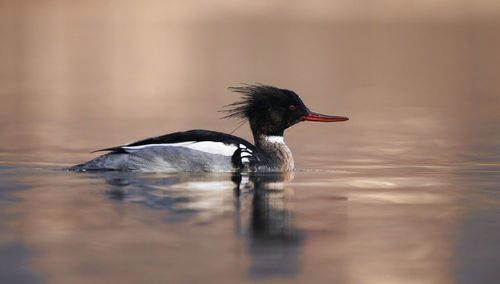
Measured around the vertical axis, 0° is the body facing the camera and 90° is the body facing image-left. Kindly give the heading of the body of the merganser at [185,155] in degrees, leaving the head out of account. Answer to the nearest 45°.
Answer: approximately 270°
